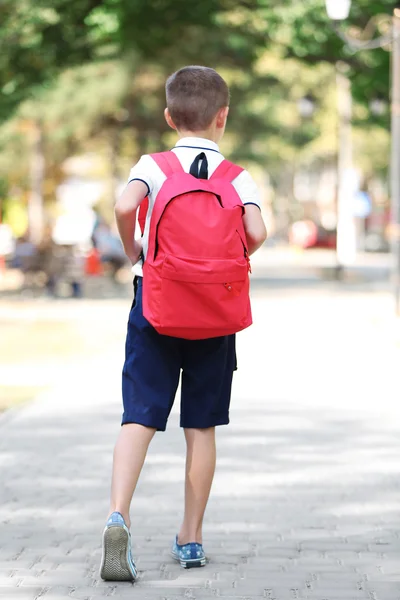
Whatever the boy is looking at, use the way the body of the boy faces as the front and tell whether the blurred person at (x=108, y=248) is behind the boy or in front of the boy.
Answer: in front

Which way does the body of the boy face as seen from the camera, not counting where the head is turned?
away from the camera

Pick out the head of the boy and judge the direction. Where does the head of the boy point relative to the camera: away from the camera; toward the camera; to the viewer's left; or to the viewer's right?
away from the camera
